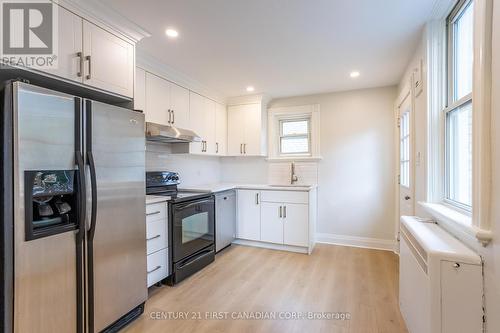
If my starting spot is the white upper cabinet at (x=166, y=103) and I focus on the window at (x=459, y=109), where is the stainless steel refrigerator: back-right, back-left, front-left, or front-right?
front-right

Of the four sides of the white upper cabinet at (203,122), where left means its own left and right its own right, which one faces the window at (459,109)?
front

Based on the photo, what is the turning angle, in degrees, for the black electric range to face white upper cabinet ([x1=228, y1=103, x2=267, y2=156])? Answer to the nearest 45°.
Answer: approximately 90° to its left

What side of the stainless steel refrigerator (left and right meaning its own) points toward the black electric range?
left

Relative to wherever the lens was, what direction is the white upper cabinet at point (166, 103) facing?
facing the viewer and to the right of the viewer

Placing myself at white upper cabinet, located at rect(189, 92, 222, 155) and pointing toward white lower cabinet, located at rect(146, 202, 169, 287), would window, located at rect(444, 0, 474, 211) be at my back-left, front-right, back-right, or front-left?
front-left

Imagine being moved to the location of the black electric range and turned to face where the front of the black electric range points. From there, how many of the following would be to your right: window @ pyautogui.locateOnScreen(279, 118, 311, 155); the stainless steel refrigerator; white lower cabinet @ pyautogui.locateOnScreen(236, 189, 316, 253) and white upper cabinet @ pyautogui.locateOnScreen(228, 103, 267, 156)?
1

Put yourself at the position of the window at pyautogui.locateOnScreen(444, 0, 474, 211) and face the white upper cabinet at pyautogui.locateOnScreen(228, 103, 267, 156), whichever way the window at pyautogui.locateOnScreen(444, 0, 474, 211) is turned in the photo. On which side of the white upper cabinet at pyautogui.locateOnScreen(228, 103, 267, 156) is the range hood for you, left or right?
left

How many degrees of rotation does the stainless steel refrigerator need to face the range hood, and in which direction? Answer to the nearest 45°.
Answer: approximately 90° to its left

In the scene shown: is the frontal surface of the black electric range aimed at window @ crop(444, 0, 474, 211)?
yes

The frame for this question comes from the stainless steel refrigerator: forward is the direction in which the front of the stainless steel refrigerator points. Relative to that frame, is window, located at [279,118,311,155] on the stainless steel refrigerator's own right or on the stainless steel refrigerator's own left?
on the stainless steel refrigerator's own left

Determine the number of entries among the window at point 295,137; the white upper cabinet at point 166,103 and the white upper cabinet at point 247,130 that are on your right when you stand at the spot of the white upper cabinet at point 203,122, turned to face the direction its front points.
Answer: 1
